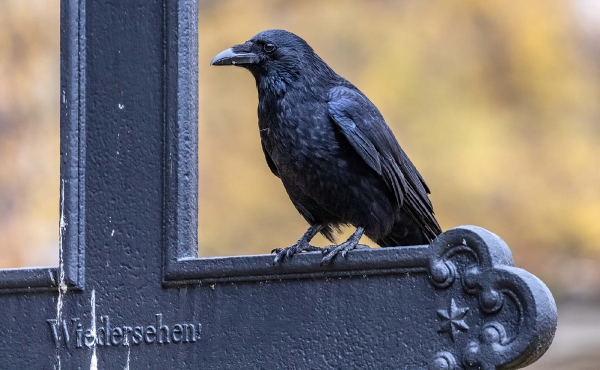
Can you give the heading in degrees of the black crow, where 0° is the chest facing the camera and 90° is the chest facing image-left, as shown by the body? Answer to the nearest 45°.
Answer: approximately 45°
